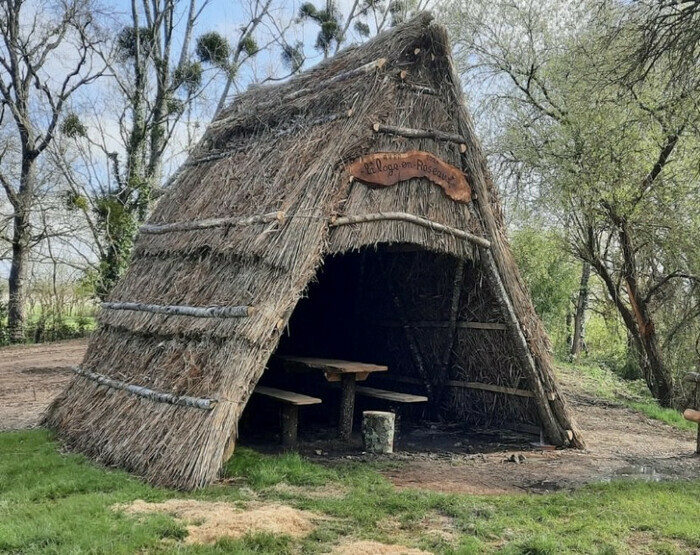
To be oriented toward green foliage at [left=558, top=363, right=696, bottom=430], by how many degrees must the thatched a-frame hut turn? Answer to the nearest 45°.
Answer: approximately 90° to its left

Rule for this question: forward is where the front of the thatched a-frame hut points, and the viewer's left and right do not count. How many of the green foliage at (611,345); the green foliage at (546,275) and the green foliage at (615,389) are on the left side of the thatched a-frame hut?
3

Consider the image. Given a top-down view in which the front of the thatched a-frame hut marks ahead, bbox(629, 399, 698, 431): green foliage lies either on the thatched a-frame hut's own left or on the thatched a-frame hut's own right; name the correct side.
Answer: on the thatched a-frame hut's own left

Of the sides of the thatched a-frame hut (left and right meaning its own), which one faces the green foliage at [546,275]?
left

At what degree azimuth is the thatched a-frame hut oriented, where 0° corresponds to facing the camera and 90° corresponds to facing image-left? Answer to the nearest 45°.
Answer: approximately 315°

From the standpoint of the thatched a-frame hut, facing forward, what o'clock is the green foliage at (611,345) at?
The green foliage is roughly at 9 o'clock from the thatched a-frame hut.
